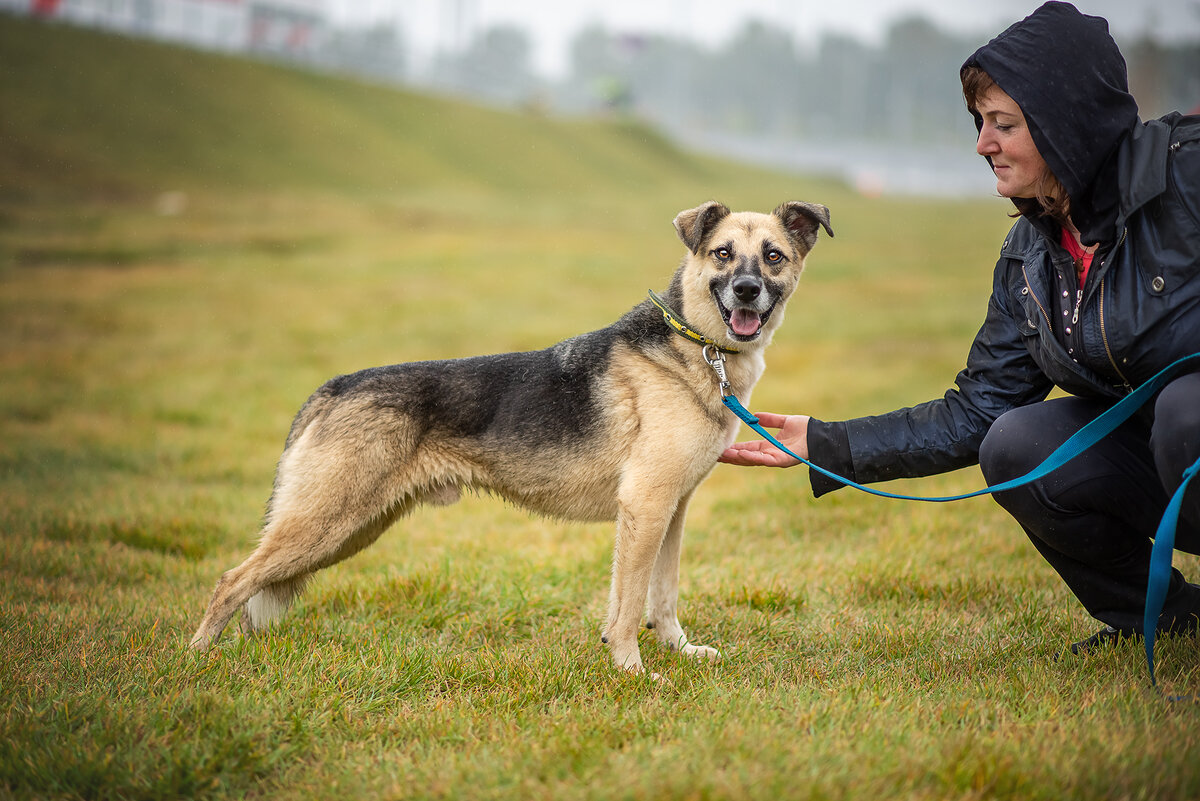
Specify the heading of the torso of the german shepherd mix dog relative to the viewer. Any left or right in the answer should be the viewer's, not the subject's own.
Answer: facing to the right of the viewer

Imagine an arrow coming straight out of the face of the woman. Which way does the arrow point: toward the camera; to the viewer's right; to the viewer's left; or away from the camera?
to the viewer's left
